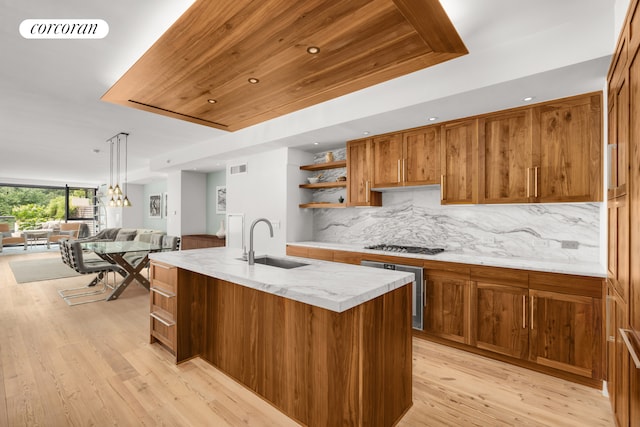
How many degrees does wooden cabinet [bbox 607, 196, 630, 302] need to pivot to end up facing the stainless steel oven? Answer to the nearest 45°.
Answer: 0° — it already faces it

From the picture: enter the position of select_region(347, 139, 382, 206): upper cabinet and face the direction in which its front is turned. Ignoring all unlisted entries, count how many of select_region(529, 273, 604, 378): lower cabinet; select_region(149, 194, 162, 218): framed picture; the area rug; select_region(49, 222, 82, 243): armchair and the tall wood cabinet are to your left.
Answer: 2

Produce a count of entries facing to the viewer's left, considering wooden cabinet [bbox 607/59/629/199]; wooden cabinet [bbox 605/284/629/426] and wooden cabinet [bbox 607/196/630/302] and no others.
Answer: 3

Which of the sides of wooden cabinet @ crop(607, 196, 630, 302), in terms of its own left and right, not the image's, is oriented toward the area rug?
front

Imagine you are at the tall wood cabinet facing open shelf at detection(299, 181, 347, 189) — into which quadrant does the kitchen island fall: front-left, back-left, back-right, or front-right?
front-left

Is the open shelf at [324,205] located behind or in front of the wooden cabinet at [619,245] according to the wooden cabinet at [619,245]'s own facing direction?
in front

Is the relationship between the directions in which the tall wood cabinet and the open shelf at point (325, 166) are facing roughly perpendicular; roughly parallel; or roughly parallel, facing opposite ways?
roughly perpendicular

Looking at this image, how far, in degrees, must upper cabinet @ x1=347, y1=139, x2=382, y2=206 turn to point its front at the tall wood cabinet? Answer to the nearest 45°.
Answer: approximately 90° to its left

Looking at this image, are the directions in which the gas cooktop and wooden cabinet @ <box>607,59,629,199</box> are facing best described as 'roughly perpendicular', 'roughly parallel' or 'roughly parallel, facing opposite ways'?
roughly perpendicular

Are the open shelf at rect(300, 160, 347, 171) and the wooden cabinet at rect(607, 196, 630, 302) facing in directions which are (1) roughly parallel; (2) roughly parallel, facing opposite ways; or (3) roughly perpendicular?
roughly perpendicular

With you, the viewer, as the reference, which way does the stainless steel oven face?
facing the viewer and to the left of the viewer

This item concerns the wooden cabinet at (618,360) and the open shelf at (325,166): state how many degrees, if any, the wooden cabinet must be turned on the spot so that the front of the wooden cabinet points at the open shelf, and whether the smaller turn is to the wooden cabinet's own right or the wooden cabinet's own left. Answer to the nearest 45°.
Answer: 0° — it already faces it

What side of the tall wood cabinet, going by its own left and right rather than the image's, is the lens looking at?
left

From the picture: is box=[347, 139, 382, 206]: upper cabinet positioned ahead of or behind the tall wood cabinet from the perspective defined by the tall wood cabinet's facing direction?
ahead

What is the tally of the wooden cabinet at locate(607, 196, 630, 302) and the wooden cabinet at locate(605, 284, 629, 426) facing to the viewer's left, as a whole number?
2

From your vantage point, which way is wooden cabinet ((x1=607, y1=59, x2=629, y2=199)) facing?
to the viewer's left

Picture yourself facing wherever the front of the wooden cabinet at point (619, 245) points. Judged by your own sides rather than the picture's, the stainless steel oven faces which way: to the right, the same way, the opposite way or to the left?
to the left
